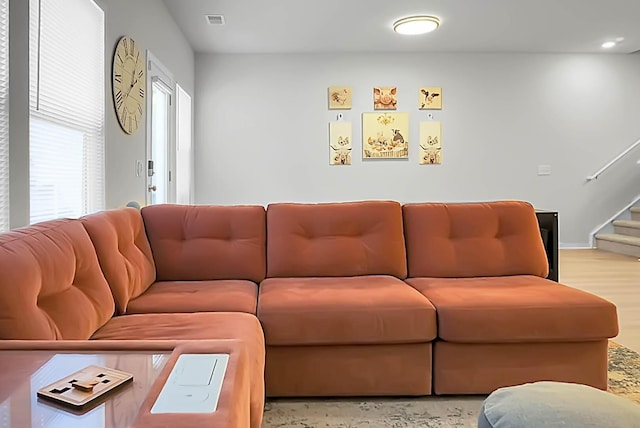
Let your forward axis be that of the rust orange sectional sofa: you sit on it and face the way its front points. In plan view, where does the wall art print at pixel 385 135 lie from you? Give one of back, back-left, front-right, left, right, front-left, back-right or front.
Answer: back

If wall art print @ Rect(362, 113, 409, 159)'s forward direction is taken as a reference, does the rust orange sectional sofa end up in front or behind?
in front

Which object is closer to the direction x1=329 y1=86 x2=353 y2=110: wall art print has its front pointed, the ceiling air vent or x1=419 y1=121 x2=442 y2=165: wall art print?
the ceiling air vent

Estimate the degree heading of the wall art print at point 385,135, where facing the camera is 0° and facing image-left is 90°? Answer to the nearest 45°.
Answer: approximately 0°

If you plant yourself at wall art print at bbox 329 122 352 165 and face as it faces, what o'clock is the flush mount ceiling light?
The flush mount ceiling light is roughly at 11 o'clock from the wall art print.

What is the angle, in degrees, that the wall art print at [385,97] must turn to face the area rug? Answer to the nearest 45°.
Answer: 0° — it already faces it

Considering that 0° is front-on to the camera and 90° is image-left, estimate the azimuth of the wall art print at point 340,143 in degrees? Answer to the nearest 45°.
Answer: approximately 0°

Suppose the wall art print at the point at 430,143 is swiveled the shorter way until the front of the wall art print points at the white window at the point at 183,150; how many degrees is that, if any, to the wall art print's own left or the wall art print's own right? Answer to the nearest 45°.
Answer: approximately 45° to the wall art print's own right

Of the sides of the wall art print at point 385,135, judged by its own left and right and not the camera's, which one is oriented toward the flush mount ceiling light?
front

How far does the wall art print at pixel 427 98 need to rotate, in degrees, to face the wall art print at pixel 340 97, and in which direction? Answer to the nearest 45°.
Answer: approximately 90° to its right
